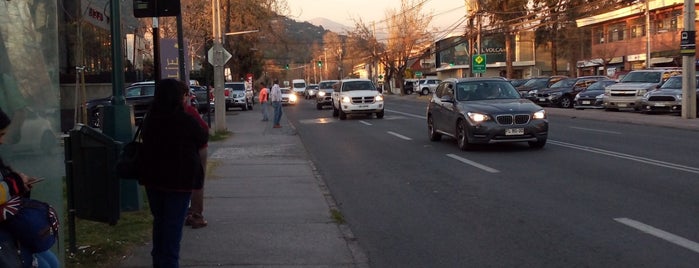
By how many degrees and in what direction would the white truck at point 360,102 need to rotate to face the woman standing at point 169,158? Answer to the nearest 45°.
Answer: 0° — it already faces them

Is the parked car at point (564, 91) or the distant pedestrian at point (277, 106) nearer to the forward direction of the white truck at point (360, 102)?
the distant pedestrian

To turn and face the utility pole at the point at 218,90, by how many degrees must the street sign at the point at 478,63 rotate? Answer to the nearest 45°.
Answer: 0° — it already faces it

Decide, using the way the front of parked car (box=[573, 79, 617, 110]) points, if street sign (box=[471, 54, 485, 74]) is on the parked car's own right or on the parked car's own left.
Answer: on the parked car's own right

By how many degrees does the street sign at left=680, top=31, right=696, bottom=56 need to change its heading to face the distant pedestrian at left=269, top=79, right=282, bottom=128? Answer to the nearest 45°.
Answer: approximately 90° to its right

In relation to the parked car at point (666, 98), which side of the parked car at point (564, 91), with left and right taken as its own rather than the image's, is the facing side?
left

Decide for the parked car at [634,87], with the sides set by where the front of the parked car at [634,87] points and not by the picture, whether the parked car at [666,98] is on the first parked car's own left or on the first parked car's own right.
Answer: on the first parked car's own left

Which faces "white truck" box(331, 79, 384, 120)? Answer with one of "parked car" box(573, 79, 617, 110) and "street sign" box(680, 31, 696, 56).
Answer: the parked car

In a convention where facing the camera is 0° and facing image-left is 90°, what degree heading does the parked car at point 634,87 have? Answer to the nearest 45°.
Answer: approximately 45°

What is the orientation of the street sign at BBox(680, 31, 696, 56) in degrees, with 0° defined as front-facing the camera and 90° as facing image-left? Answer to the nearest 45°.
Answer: approximately 0°
